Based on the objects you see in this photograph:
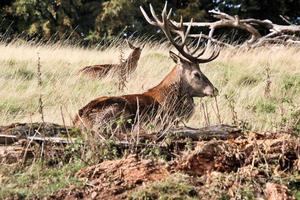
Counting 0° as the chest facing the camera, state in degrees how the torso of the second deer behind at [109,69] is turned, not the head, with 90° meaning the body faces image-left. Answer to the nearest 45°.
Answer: approximately 270°

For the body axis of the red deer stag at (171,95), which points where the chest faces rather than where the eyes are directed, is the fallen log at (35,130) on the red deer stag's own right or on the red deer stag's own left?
on the red deer stag's own right

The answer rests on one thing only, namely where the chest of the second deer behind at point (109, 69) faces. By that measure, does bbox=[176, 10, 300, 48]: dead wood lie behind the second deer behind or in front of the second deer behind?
in front

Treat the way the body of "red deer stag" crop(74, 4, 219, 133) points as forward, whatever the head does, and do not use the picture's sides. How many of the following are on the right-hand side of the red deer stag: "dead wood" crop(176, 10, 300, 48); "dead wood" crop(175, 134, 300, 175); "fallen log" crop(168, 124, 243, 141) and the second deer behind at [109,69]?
2

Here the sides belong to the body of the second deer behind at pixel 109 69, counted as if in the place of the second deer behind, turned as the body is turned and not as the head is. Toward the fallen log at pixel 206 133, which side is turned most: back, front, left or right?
right

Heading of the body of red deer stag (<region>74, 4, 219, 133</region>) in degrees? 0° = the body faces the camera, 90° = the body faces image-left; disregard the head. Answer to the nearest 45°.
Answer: approximately 270°

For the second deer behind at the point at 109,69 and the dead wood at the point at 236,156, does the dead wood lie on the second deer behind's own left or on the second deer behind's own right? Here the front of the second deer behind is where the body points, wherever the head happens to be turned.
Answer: on the second deer behind's own right

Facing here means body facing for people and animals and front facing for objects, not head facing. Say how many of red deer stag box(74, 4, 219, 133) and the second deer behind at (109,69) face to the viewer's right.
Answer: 2

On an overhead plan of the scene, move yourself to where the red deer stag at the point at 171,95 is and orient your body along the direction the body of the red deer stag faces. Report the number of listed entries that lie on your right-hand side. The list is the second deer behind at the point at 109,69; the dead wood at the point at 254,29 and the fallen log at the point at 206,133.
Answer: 1

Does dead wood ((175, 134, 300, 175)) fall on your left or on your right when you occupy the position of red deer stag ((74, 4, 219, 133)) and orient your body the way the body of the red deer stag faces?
on your right

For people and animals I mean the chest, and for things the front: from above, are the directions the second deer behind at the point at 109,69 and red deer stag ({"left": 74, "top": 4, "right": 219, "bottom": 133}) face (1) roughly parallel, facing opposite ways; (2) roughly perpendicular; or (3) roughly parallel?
roughly parallel
